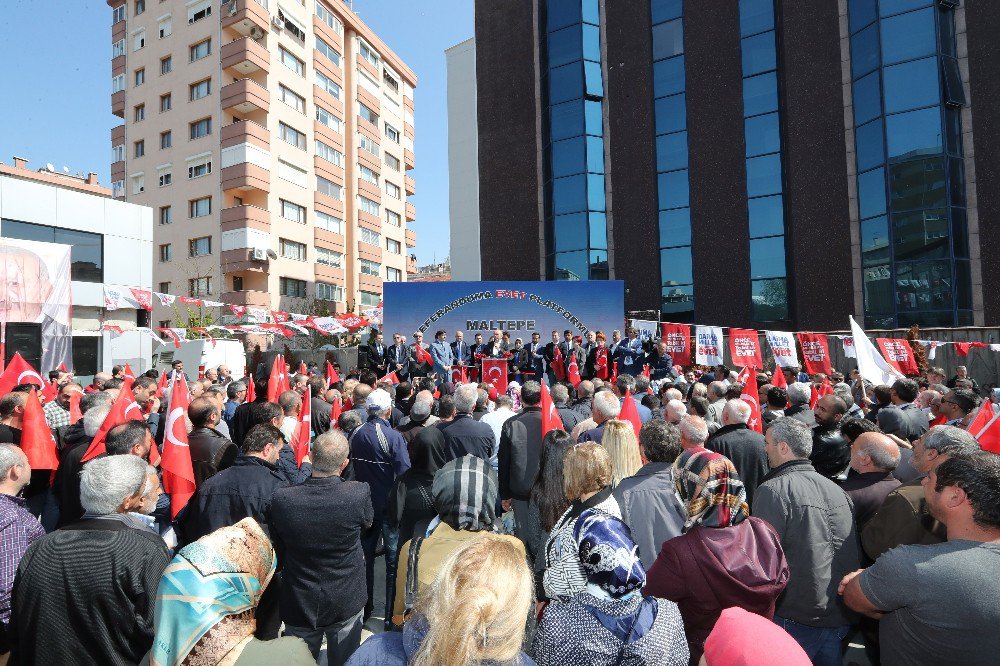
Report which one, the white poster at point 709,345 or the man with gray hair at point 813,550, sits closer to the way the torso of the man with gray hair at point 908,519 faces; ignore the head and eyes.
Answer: the white poster

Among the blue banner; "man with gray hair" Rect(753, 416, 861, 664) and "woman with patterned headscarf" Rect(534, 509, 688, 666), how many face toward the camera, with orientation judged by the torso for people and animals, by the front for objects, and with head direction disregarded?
1

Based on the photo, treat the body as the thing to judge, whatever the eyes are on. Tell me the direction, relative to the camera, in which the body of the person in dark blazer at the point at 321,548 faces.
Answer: away from the camera

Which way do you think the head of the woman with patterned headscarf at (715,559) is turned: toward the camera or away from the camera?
away from the camera

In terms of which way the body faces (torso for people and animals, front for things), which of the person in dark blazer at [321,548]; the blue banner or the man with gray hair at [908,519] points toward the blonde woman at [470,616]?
the blue banner

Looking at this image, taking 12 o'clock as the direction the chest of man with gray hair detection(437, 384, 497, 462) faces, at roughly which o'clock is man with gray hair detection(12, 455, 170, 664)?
man with gray hair detection(12, 455, 170, 664) is roughly at 7 o'clock from man with gray hair detection(437, 384, 497, 462).

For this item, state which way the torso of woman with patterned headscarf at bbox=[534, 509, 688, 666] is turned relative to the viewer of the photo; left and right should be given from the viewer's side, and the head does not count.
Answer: facing away from the viewer

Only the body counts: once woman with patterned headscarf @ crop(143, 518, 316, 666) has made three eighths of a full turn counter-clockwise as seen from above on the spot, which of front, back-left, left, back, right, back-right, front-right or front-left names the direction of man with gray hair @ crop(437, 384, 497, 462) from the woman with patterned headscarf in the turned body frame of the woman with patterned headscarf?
back-right

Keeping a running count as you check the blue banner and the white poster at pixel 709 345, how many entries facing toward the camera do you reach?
2

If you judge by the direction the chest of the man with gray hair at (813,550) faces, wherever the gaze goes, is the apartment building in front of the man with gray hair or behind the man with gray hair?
in front

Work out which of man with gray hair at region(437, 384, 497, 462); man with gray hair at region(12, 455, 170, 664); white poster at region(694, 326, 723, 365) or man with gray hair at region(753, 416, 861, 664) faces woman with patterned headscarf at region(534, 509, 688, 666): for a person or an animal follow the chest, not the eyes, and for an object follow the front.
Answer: the white poster

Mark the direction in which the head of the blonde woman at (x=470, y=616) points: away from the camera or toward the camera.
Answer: away from the camera

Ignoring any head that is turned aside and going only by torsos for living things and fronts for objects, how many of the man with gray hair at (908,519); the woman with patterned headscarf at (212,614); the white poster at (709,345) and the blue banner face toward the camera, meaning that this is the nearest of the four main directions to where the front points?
2

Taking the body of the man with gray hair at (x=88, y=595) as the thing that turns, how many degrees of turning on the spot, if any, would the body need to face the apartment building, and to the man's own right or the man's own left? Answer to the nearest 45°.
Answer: approximately 45° to the man's own left

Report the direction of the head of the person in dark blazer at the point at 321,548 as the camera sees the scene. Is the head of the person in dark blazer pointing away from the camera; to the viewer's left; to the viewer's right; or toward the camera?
away from the camera

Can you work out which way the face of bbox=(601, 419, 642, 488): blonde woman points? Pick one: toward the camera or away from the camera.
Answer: away from the camera

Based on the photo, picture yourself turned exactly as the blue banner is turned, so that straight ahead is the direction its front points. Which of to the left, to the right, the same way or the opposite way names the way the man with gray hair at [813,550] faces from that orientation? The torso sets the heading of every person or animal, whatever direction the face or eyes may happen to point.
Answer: the opposite way

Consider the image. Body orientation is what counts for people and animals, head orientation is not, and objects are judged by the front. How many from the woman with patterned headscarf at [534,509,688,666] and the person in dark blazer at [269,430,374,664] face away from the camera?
2

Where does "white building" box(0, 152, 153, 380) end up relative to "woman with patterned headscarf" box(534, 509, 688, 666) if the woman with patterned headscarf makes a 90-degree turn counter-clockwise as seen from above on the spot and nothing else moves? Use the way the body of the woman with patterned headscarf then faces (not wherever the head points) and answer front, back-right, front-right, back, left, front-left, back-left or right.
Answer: front-right
